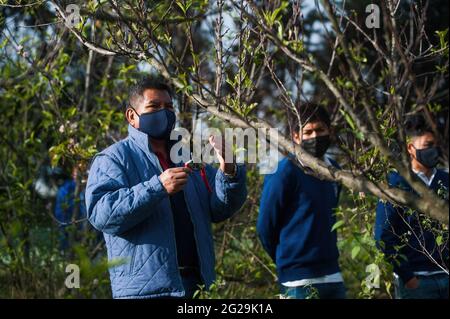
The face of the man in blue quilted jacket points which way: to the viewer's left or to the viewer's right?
to the viewer's right

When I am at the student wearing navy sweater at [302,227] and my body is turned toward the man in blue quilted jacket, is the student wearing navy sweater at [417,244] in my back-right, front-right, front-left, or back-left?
back-left

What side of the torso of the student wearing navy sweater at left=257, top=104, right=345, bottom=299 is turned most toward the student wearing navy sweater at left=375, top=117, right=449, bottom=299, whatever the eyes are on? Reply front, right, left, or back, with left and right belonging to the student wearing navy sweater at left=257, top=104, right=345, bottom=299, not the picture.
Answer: left

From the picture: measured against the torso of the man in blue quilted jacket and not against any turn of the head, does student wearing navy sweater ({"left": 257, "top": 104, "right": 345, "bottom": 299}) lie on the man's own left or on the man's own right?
on the man's own left

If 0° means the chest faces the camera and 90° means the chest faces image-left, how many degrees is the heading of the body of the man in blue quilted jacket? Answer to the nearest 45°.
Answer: approximately 315°

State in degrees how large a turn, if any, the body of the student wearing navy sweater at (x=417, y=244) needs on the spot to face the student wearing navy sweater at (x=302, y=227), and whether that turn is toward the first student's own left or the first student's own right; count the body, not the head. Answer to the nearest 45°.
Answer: approximately 90° to the first student's own right

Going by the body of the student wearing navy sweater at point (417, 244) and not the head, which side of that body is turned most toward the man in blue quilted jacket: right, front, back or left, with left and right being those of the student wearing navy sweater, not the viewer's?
right
